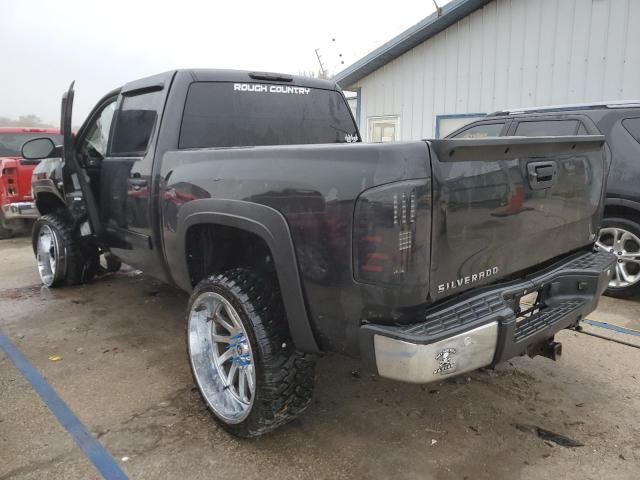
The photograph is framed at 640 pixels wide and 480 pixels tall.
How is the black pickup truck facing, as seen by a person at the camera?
facing away from the viewer and to the left of the viewer

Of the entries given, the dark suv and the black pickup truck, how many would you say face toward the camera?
0

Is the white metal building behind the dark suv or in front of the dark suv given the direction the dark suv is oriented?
in front

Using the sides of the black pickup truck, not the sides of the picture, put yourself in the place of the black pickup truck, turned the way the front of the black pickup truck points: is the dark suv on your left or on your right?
on your right

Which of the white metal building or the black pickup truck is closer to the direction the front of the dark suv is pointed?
the white metal building

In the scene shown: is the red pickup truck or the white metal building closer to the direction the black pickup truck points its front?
the red pickup truck

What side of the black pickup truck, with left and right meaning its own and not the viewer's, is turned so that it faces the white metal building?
right

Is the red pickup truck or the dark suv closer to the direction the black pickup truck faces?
the red pickup truck
